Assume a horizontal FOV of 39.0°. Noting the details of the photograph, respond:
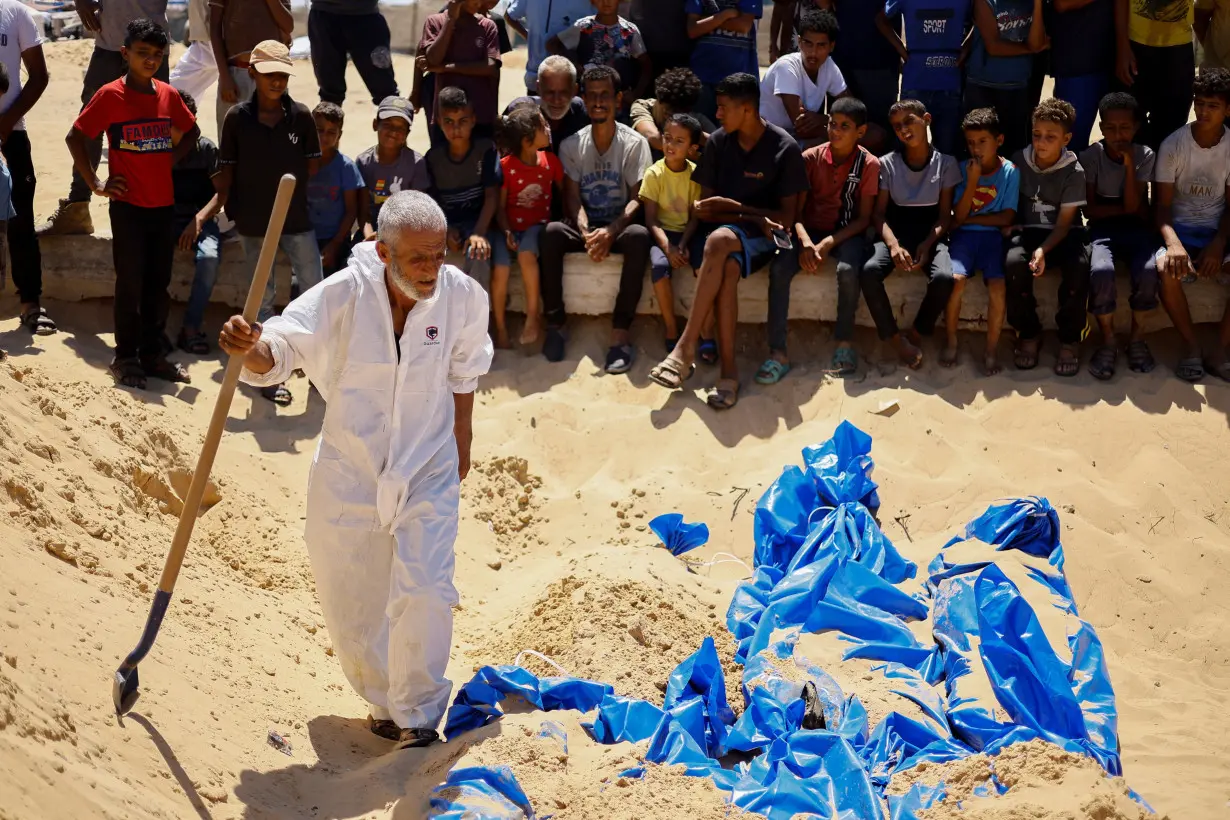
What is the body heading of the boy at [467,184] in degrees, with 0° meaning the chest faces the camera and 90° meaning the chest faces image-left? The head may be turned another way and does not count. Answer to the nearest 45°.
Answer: approximately 0°

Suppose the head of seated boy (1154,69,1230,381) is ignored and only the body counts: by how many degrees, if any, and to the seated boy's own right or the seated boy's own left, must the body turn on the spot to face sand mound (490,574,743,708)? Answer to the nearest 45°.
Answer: approximately 45° to the seated boy's own right

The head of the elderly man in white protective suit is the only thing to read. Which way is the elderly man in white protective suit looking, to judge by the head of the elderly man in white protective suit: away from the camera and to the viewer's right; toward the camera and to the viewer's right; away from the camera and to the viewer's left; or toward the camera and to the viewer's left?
toward the camera and to the viewer's right

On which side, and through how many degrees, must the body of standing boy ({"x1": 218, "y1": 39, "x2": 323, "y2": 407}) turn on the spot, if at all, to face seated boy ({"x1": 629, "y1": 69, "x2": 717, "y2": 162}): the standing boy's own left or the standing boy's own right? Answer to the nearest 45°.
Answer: approximately 90° to the standing boy's own left

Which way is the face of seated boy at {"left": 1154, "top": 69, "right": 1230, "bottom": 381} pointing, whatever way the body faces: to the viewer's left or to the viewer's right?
to the viewer's left

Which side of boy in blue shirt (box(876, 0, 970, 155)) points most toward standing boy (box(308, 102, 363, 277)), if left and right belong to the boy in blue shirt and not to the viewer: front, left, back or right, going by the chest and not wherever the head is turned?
right

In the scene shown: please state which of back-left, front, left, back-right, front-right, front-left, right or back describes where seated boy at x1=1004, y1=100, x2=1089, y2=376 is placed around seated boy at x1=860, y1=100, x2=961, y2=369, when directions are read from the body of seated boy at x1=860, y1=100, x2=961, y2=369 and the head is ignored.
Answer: left

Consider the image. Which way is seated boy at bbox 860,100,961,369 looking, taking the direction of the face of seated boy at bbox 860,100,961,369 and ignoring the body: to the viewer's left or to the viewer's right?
to the viewer's left

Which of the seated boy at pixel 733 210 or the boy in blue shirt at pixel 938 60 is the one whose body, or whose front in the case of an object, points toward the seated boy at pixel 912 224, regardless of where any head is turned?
the boy in blue shirt

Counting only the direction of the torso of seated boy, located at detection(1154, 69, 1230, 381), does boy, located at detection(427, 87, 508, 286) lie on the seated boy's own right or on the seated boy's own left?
on the seated boy's own right
